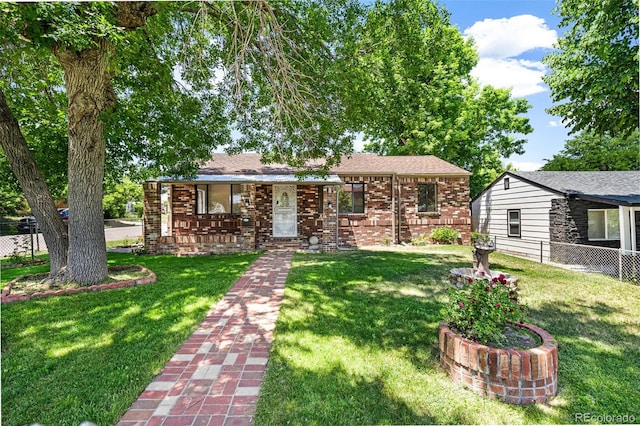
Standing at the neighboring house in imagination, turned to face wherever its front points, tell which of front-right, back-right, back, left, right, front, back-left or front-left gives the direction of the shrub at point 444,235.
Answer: back-right

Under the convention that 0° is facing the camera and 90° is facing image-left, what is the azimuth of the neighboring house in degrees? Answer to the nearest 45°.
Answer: approximately 315°

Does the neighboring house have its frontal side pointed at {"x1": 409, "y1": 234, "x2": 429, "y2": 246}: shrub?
no

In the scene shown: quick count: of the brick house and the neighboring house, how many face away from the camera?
0

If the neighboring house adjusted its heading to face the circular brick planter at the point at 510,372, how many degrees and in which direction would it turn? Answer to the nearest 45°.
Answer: approximately 45° to its right

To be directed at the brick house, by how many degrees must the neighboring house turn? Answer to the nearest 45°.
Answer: approximately 90° to its right

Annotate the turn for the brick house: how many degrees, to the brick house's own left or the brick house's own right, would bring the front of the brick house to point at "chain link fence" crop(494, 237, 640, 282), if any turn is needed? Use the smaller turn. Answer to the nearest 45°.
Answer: approximately 45° to the brick house's own left

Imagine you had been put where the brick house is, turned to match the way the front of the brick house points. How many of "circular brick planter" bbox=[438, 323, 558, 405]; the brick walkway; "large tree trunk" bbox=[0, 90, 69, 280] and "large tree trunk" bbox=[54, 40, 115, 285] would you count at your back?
0

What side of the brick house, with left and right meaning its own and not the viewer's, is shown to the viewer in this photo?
front

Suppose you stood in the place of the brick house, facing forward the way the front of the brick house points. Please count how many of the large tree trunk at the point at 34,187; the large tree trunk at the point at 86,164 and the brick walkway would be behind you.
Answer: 0

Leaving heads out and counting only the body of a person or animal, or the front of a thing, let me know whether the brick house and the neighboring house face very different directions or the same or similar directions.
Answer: same or similar directions

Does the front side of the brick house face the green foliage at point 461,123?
no

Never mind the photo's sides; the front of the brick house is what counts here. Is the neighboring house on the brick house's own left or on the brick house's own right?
on the brick house's own left

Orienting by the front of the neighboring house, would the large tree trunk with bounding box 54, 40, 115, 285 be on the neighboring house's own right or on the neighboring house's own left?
on the neighboring house's own right

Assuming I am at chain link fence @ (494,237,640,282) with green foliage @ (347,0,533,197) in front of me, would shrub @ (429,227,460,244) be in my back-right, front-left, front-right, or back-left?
front-left
